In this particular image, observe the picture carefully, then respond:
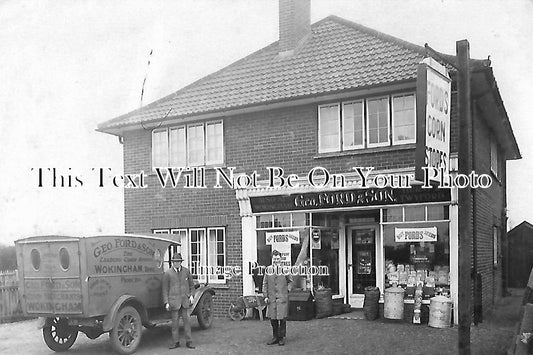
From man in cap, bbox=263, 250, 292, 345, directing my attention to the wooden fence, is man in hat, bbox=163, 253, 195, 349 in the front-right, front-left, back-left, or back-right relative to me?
front-left

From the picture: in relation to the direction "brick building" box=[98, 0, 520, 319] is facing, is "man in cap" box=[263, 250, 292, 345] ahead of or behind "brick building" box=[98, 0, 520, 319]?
ahead

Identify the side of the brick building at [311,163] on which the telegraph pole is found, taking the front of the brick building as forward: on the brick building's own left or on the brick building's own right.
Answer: on the brick building's own left

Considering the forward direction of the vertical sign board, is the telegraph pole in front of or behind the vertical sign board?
in front

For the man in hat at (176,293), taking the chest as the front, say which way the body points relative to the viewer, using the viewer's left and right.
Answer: facing the viewer

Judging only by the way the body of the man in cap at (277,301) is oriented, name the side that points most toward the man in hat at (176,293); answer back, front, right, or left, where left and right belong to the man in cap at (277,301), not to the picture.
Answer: right

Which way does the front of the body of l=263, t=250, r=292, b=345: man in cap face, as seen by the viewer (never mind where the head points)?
toward the camera

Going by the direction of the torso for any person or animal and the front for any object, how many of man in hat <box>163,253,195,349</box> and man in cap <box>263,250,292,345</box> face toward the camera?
2
